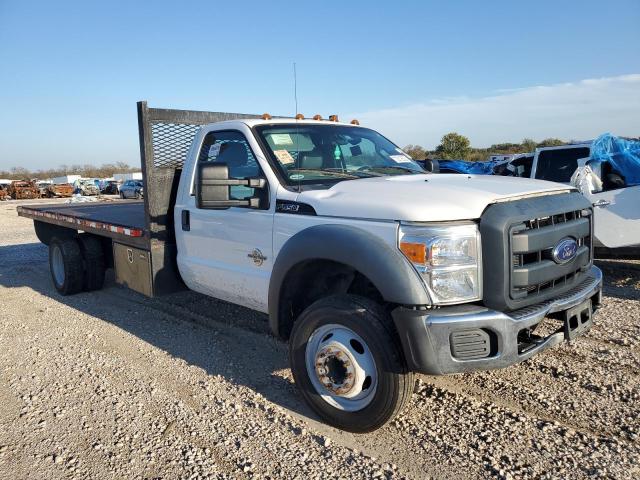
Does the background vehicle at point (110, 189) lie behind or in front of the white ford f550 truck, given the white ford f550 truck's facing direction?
behind

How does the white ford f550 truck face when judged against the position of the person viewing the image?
facing the viewer and to the right of the viewer

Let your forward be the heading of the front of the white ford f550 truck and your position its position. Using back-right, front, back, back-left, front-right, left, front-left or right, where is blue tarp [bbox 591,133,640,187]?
left

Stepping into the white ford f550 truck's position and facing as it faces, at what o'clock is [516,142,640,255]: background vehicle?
The background vehicle is roughly at 9 o'clock from the white ford f550 truck.

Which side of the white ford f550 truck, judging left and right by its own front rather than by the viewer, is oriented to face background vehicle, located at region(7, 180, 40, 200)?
back
